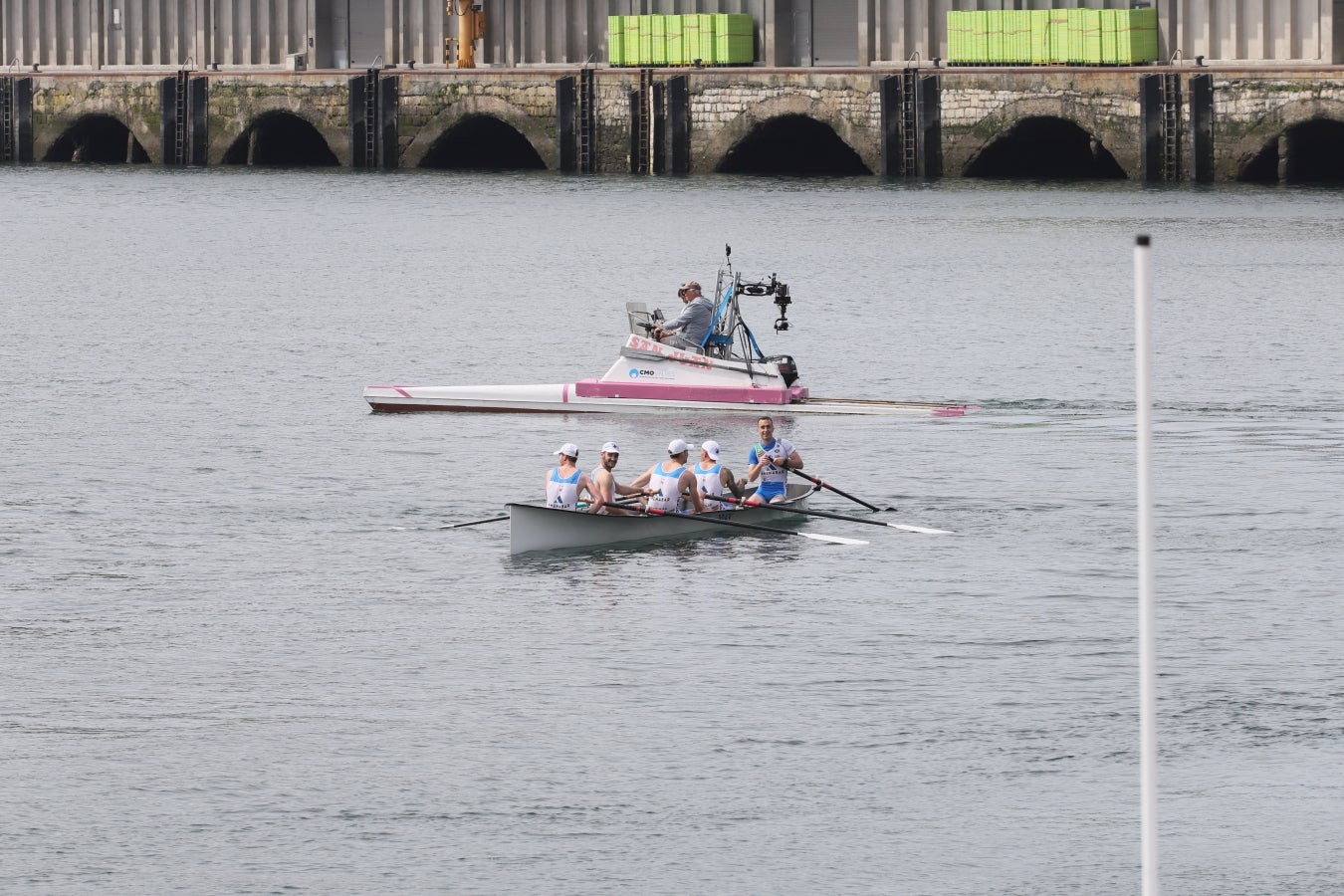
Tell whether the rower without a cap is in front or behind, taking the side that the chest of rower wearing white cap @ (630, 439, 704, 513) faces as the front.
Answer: in front

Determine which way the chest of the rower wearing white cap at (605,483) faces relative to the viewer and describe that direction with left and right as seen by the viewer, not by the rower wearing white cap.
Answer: facing to the right of the viewer

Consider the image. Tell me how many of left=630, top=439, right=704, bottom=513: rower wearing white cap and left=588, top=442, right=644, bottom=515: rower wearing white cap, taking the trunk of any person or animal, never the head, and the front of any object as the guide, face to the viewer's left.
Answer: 0

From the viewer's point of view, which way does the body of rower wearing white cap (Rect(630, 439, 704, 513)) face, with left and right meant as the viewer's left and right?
facing away from the viewer and to the right of the viewer

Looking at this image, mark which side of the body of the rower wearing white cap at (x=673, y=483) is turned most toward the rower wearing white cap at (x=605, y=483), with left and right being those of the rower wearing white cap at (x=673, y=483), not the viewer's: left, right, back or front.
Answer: back

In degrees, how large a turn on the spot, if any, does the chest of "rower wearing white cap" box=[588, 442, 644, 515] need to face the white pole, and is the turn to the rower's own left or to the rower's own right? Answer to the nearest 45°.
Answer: approximately 90° to the rower's own right
